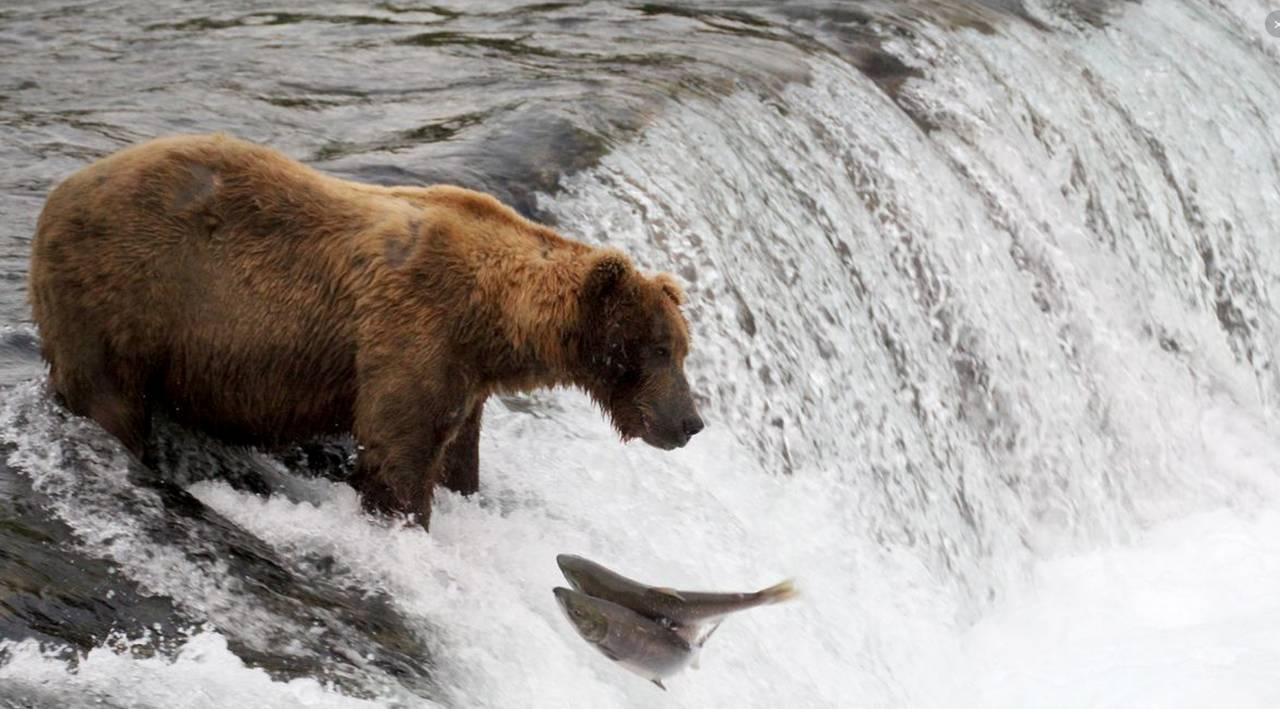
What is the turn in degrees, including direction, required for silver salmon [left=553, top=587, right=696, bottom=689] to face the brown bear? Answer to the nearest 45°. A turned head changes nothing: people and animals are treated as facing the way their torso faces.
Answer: approximately 45° to its right

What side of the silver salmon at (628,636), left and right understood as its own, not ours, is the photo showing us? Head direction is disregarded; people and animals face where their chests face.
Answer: left

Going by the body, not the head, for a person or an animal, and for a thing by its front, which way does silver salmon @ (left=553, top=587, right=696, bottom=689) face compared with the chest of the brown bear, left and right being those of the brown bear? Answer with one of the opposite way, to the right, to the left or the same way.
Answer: the opposite way

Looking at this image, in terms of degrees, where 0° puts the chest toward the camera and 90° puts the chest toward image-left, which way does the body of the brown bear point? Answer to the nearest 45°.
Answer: approximately 270°

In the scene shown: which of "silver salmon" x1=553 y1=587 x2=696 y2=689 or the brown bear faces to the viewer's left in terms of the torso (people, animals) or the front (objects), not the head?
the silver salmon

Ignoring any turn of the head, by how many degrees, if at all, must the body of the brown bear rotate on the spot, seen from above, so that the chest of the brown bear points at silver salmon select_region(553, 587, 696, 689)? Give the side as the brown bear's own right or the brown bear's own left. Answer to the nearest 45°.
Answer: approximately 45° to the brown bear's own right

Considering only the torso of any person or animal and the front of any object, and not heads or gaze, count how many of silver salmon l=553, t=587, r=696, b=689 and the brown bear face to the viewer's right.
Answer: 1
